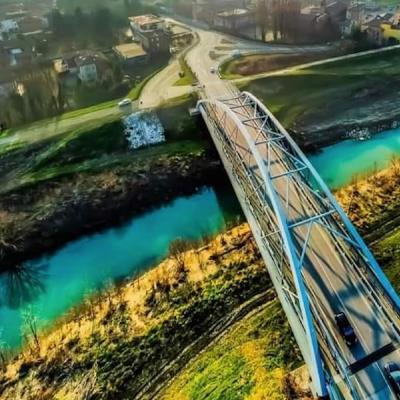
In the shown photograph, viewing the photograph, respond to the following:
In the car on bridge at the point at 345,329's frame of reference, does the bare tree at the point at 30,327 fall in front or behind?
behind

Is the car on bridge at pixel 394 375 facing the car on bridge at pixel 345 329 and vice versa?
yes

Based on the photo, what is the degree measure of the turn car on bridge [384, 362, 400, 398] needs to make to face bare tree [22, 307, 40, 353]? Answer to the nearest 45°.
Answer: approximately 45° to its left

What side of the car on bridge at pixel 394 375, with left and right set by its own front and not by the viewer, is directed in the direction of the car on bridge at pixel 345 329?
front

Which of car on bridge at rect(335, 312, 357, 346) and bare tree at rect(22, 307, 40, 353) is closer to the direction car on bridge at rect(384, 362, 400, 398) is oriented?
the car on bridge

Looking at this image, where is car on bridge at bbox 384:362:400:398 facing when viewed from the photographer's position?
facing away from the viewer and to the left of the viewer

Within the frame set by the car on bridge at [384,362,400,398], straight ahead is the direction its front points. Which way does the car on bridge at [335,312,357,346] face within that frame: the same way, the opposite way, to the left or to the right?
the opposite way

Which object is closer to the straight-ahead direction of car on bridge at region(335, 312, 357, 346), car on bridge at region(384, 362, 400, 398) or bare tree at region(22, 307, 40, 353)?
the car on bridge

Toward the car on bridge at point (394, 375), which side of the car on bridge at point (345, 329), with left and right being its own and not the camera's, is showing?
front
